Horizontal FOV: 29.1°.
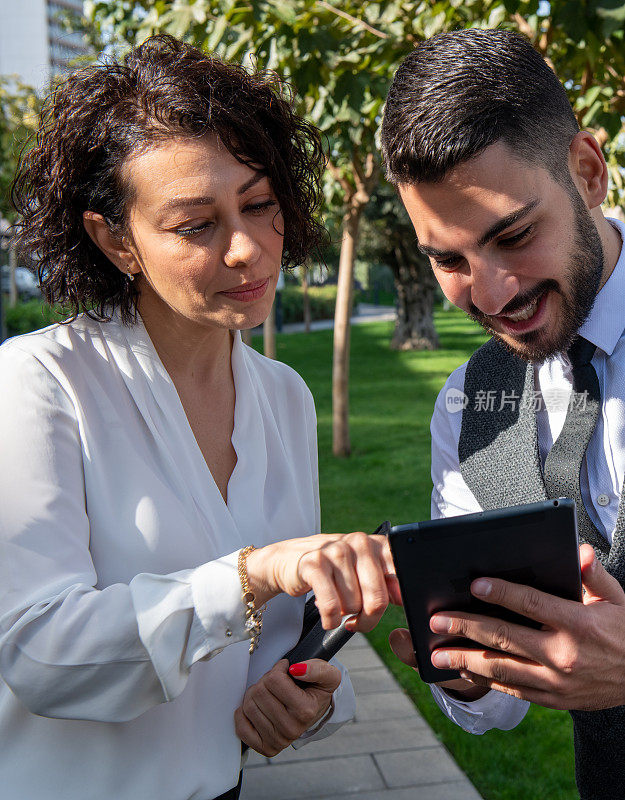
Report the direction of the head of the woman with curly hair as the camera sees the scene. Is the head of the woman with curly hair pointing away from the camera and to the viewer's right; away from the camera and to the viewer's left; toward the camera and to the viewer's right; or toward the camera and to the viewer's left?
toward the camera and to the viewer's right

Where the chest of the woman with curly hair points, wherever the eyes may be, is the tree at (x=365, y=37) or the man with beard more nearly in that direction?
the man with beard

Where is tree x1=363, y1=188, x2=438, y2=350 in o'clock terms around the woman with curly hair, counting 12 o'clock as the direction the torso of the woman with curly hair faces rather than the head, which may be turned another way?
The tree is roughly at 8 o'clock from the woman with curly hair.

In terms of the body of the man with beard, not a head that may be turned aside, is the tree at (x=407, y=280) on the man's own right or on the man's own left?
on the man's own right

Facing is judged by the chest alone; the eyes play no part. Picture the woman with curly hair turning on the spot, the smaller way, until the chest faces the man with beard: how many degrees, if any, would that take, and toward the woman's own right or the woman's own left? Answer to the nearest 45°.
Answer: approximately 45° to the woman's own left

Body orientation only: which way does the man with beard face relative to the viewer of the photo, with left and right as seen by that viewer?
facing the viewer and to the left of the viewer

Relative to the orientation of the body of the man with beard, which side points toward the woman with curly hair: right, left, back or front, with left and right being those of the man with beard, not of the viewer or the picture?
front

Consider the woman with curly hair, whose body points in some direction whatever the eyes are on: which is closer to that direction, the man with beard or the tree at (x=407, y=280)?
the man with beard

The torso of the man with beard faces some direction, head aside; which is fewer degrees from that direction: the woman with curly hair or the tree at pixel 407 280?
the woman with curly hair

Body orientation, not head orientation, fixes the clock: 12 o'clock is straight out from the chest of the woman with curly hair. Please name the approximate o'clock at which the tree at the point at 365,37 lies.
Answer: The tree is roughly at 8 o'clock from the woman with curly hair.

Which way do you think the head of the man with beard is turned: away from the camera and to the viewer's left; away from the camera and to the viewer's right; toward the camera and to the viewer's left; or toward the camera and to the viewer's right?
toward the camera and to the viewer's left

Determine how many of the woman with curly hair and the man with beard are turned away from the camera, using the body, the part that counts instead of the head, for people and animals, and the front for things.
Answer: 0

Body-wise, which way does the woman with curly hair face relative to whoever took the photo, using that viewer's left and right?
facing the viewer and to the right of the viewer

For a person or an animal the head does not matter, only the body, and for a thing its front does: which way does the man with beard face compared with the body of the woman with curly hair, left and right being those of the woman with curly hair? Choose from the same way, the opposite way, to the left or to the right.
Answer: to the right
